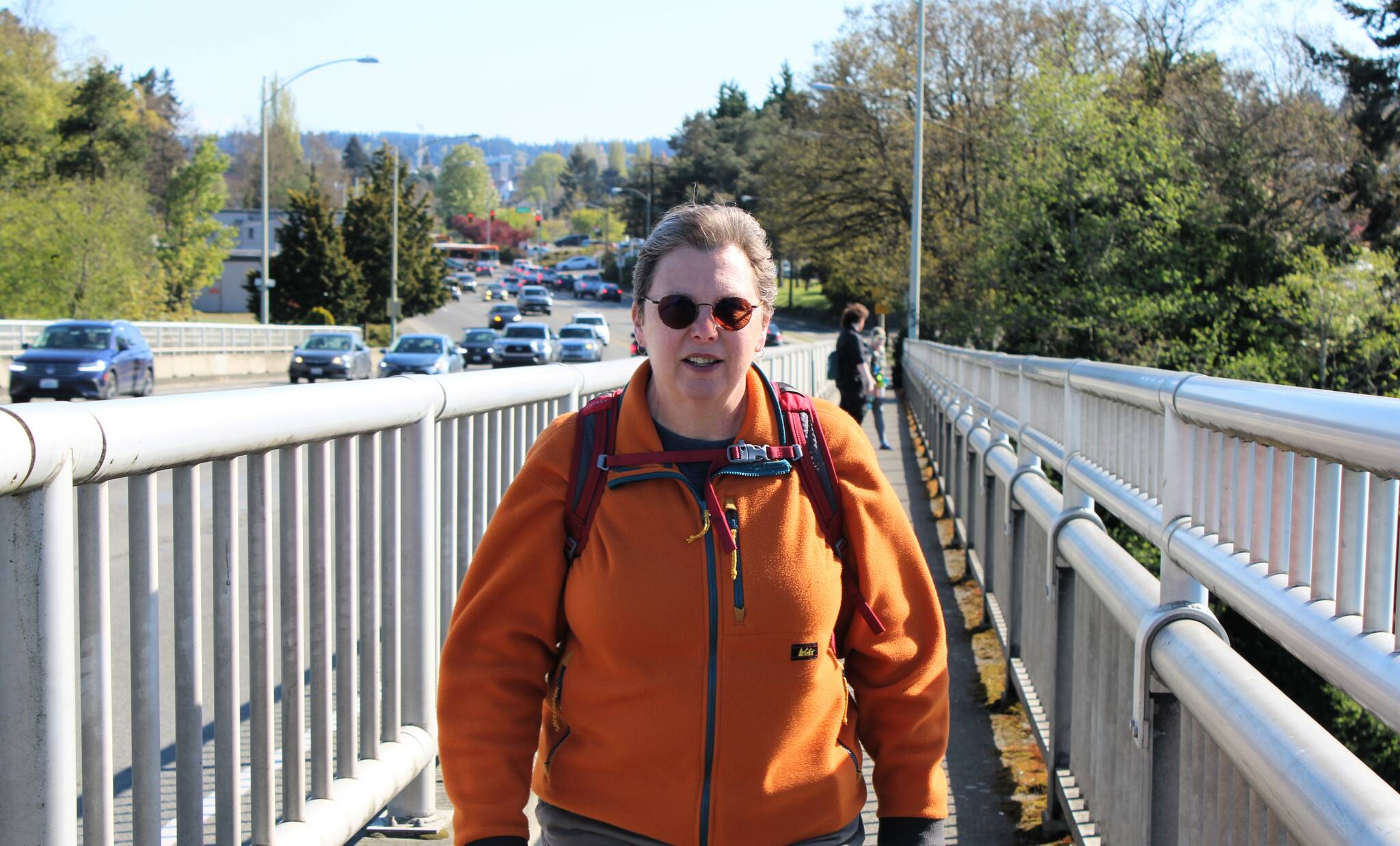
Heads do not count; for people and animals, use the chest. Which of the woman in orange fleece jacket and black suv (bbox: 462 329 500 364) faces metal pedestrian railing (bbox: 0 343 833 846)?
the black suv

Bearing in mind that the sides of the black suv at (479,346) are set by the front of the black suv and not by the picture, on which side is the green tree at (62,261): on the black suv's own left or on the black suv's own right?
on the black suv's own right

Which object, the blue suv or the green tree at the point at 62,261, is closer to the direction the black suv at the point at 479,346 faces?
the blue suv

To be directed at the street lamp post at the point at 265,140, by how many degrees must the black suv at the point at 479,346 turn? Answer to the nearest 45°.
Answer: approximately 45° to its right

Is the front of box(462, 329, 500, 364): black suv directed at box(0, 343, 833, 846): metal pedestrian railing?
yes

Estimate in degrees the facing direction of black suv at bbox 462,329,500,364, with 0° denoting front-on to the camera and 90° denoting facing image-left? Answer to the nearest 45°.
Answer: approximately 0°

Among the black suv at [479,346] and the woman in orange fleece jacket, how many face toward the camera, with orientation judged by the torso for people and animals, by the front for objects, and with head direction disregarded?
2

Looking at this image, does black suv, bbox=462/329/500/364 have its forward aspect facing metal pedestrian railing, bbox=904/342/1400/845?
yes

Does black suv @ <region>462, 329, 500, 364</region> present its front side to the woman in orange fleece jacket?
yes

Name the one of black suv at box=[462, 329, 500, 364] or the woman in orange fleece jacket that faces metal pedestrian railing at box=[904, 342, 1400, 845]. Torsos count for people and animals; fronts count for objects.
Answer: the black suv

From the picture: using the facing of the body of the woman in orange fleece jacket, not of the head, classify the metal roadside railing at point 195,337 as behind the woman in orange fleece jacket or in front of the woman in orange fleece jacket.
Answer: behind

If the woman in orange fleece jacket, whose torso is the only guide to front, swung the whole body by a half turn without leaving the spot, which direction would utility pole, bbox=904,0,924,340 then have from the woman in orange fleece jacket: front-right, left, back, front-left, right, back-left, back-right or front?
front
